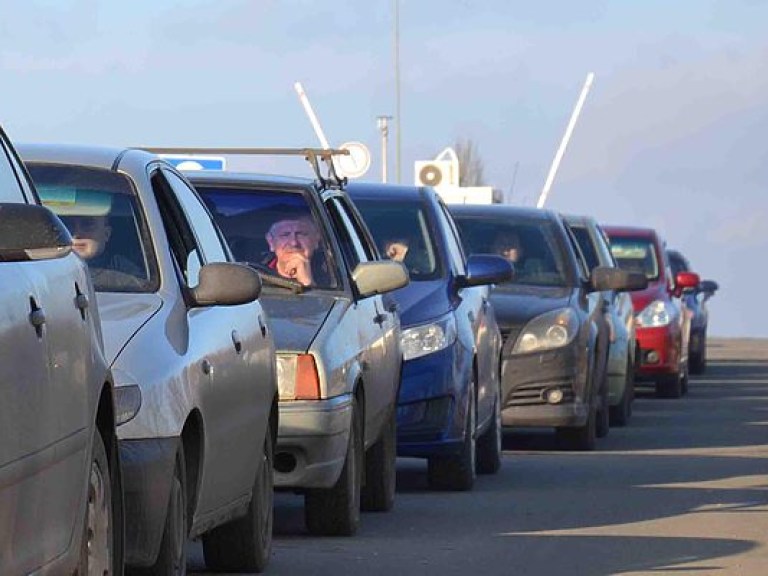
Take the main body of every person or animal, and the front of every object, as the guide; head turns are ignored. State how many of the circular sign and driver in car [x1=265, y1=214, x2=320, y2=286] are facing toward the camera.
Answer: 2

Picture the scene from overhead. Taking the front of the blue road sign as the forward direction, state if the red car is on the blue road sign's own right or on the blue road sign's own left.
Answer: on the blue road sign's own left

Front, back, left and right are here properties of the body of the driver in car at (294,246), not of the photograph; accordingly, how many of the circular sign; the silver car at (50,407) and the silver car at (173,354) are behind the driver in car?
1

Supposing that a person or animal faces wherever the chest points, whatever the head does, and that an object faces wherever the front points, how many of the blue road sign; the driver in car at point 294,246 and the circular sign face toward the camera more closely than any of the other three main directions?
3

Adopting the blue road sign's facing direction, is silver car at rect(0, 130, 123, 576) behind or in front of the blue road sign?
in front

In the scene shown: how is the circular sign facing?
toward the camera

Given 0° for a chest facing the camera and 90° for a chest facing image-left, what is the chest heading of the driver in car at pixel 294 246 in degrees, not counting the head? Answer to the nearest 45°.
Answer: approximately 0°

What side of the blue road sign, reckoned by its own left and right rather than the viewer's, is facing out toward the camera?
front

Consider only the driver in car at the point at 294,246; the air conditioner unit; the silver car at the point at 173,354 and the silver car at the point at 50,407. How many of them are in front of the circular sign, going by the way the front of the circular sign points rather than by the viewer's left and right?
3
